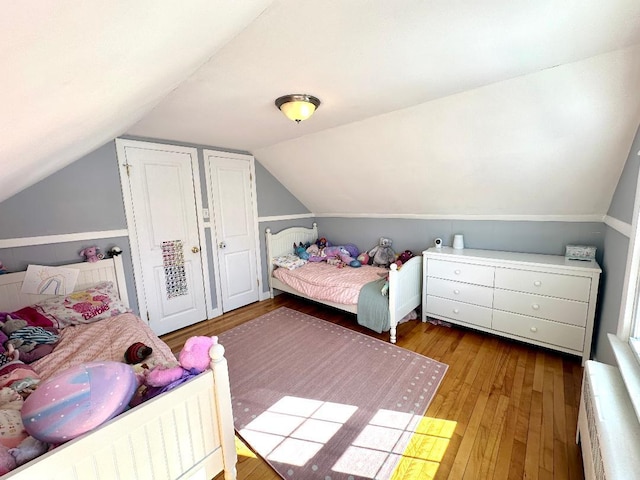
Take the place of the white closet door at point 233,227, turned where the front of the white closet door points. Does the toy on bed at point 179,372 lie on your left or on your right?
on your right

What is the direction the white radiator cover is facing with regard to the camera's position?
facing to the left of the viewer

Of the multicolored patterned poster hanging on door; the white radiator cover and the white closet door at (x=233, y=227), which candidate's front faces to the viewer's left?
the white radiator cover

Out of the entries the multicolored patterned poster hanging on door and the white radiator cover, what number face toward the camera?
1

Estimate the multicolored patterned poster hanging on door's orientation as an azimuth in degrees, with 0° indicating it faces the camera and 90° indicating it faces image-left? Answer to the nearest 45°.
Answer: approximately 0°

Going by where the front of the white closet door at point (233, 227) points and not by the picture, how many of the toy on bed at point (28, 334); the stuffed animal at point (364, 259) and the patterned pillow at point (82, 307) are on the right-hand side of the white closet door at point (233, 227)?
2

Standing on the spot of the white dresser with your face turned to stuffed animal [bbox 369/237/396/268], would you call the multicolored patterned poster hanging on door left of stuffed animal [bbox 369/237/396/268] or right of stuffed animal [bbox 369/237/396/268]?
left

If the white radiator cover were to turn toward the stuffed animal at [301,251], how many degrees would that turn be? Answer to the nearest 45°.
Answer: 0° — it already faces it

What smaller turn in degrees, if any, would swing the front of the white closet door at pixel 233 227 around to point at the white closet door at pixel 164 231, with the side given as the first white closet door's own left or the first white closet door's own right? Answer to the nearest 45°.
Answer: approximately 90° to the first white closet door's own right

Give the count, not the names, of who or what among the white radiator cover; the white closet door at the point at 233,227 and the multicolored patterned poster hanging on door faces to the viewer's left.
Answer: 1

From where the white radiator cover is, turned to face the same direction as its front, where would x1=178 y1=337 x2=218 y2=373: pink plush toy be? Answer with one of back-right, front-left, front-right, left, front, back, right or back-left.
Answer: front-left

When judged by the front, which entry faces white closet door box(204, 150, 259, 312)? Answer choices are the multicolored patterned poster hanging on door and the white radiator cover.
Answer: the white radiator cover
